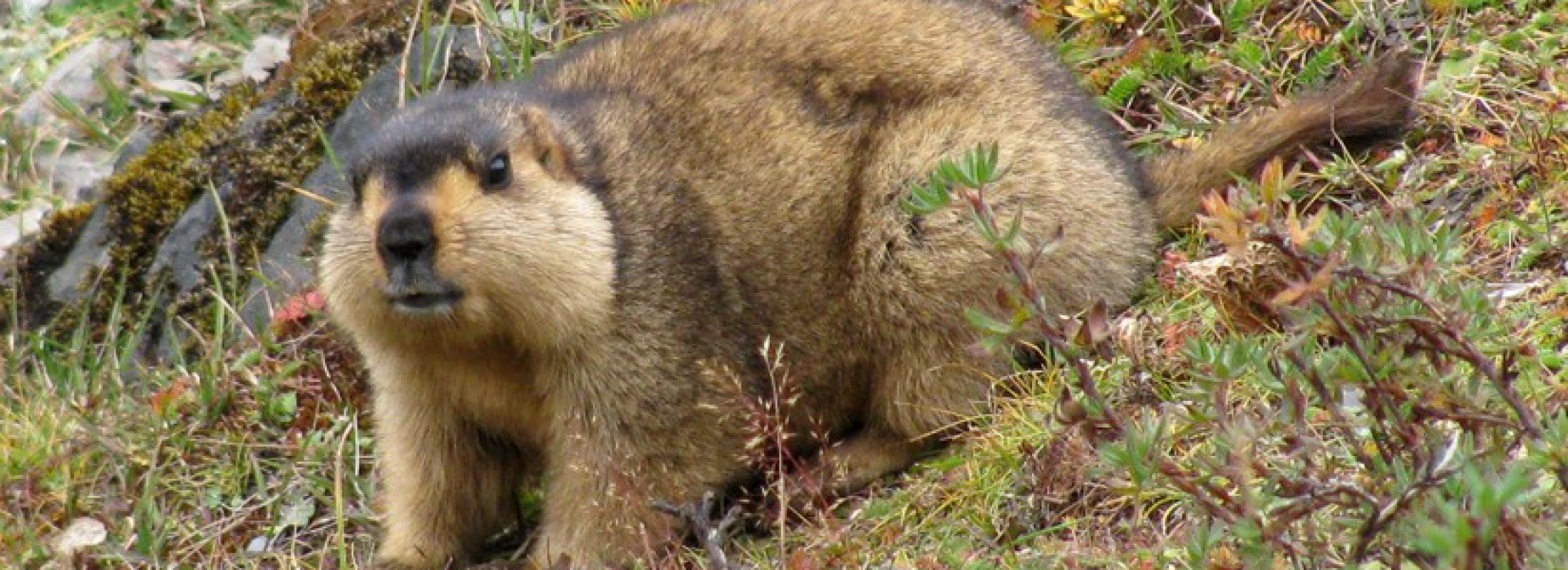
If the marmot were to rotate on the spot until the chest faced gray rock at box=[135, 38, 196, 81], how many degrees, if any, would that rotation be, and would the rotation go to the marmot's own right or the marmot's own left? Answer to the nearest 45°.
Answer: approximately 90° to the marmot's own right

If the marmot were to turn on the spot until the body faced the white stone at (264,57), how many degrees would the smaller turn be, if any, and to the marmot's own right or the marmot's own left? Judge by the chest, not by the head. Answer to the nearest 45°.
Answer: approximately 90° to the marmot's own right

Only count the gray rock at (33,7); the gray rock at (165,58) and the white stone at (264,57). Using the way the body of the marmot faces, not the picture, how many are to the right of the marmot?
3

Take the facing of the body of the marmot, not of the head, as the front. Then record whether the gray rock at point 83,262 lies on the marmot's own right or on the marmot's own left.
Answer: on the marmot's own right

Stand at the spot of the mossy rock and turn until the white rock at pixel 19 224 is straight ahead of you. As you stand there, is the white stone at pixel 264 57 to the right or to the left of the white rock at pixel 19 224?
right

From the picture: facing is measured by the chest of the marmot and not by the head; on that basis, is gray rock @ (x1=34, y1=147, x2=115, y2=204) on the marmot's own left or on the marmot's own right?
on the marmot's own right

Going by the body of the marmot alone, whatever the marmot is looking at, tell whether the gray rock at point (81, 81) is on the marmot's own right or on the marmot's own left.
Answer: on the marmot's own right

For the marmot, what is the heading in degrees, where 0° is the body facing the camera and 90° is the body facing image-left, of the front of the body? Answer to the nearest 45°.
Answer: approximately 45°

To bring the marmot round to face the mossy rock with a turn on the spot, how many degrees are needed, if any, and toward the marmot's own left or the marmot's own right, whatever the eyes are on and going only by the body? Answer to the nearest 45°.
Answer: approximately 90° to the marmot's own right

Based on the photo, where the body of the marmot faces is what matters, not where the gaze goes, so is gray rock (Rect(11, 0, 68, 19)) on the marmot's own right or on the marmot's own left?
on the marmot's own right
